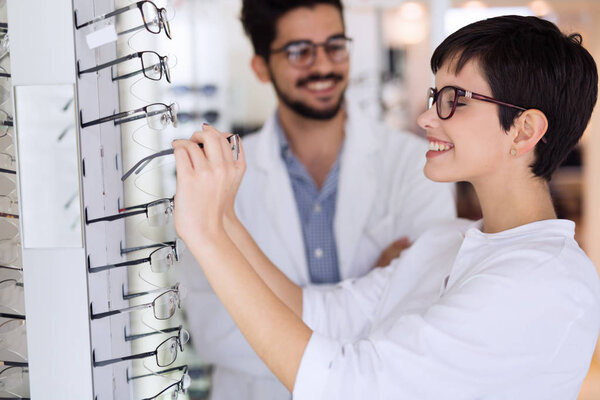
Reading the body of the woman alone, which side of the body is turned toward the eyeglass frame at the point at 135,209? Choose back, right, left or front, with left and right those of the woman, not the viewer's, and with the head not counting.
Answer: front

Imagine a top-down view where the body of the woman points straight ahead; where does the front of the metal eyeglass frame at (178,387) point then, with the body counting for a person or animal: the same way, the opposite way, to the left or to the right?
the opposite way

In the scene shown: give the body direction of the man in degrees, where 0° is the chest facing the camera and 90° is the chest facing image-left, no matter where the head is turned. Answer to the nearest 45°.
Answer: approximately 0°

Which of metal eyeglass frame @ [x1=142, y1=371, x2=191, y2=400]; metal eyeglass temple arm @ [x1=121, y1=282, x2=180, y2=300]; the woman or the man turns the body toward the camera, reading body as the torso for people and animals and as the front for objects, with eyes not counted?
the man

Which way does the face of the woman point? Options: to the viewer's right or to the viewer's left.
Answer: to the viewer's left

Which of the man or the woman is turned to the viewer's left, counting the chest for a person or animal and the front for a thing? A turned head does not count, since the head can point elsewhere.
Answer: the woman

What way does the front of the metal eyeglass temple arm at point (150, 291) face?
to the viewer's right

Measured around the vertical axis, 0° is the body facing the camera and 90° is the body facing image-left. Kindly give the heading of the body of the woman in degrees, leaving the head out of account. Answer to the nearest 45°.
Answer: approximately 90°

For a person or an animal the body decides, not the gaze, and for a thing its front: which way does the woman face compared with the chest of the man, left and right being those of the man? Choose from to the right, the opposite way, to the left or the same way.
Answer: to the right

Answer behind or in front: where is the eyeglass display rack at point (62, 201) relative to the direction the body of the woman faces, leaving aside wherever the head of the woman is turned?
in front

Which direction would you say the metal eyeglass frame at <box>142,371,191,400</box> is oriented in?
to the viewer's right

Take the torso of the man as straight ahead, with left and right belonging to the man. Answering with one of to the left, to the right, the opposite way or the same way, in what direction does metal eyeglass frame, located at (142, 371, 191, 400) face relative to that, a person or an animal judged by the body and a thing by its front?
to the left
